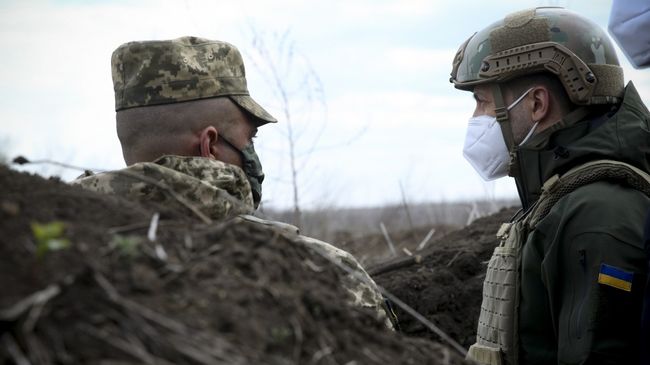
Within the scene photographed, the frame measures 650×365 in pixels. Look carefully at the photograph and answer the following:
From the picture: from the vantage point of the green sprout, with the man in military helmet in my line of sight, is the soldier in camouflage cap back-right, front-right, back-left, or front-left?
front-left

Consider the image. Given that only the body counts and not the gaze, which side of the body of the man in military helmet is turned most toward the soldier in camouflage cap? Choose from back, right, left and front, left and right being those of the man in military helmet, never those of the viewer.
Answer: front

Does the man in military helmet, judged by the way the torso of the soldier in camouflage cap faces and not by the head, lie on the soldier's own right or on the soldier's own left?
on the soldier's own right

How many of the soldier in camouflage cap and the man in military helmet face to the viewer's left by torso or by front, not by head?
1

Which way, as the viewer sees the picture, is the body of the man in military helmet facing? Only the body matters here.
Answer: to the viewer's left

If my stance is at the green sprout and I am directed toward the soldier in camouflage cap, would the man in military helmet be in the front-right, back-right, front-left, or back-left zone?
front-right

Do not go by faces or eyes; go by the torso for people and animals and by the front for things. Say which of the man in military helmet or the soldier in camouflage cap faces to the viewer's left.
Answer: the man in military helmet

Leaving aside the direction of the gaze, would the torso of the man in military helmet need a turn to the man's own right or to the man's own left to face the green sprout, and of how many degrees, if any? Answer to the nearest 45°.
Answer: approximately 90° to the man's own left

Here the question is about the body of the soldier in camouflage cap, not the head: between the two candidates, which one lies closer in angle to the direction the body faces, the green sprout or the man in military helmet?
the man in military helmet

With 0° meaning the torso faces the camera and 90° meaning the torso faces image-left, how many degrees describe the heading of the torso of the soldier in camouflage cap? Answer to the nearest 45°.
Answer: approximately 225°

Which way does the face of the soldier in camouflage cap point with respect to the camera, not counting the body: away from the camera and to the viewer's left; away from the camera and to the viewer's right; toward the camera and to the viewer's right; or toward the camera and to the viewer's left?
away from the camera and to the viewer's right

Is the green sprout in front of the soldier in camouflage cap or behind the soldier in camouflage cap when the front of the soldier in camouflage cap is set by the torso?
behind

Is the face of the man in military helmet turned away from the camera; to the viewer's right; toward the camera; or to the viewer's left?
to the viewer's left
